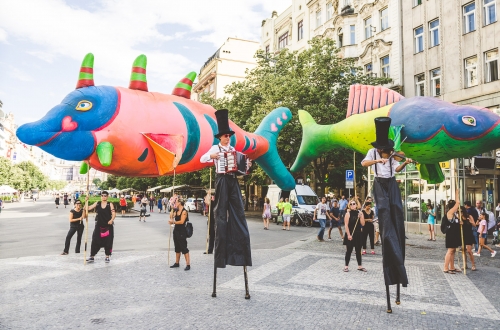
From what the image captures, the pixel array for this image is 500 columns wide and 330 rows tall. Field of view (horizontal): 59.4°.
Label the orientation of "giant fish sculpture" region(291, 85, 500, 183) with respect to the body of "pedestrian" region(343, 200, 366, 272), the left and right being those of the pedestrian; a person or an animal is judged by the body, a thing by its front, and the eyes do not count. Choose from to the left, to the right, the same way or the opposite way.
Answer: to the left

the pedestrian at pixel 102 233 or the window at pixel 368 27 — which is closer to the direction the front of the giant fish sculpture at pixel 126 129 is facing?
the pedestrian

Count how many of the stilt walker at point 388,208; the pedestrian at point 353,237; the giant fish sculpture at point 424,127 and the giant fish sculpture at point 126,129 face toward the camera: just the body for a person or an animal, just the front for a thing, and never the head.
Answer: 2

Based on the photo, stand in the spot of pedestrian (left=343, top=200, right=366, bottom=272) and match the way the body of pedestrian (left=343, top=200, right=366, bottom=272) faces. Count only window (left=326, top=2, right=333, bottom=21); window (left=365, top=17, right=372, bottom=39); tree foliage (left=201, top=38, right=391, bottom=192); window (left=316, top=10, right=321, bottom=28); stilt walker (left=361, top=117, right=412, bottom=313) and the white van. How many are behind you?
5

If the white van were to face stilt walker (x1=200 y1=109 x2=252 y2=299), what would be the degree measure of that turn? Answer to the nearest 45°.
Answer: approximately 45° to its right

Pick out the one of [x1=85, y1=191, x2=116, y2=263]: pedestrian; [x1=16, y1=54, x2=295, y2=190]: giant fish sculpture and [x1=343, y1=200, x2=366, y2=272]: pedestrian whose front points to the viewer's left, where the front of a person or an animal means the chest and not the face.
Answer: the giant fish sculpture

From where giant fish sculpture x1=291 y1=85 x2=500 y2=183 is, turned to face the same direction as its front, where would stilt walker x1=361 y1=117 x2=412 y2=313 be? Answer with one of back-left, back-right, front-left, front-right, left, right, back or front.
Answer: right

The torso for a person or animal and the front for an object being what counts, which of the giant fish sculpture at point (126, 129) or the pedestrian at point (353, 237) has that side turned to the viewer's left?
the giant fish sculpture

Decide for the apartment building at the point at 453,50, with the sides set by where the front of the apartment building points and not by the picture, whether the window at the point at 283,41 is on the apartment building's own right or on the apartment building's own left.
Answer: on the apartment building's own right

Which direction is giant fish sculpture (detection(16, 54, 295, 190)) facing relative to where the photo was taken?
to the viewer's left

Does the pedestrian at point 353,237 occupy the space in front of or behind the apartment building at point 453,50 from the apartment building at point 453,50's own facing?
in front

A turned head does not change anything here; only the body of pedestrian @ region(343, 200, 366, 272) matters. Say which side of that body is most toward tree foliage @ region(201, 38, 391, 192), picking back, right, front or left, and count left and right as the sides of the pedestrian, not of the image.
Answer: back

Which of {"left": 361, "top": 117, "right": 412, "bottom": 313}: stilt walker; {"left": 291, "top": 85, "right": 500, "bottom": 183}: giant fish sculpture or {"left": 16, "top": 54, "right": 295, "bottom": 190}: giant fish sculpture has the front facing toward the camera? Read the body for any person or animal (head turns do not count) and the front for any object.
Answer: the stilt walker

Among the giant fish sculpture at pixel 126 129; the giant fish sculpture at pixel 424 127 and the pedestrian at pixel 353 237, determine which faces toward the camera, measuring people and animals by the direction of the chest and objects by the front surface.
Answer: the pedestrian

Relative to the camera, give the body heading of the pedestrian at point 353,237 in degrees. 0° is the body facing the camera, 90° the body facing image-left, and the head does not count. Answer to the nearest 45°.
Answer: approximately 0°

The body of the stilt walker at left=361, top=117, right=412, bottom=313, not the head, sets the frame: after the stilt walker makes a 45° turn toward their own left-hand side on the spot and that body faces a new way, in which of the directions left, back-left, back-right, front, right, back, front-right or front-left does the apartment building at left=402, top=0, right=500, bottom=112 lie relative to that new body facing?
back-left
